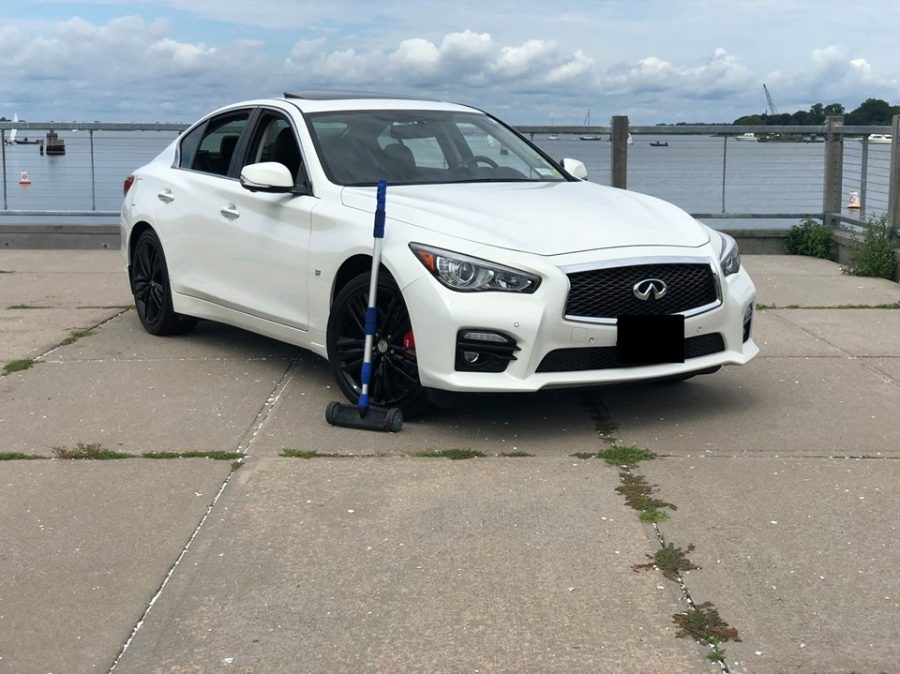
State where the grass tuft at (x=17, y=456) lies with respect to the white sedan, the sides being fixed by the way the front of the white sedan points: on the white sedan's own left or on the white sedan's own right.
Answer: on the white sedan's own right

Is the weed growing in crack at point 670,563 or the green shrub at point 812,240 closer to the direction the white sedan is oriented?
the weed growing in crack

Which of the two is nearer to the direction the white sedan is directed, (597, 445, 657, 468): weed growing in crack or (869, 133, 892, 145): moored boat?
the weed growing in crack

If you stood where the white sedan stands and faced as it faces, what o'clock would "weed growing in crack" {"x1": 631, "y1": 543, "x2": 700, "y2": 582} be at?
The weed growing in crack is roughly at 1 o'clock from the white sedan.

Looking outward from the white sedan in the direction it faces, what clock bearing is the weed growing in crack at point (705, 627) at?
The weed growing in crack is roughly at 1 o'clock from the white sedan.

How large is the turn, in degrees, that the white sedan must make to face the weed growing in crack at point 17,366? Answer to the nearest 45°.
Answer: approximately 180°

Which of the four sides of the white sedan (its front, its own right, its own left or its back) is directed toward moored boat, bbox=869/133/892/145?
left

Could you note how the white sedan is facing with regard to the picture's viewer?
facing the viewer and to the right of the viewer

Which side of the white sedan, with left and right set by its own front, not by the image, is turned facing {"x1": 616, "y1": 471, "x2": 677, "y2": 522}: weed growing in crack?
front

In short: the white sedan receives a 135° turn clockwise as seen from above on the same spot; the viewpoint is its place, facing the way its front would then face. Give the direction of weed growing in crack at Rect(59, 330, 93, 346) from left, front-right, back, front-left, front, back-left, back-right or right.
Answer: front-right

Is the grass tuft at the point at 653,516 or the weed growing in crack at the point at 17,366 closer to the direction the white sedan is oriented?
the grass tuft
